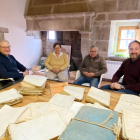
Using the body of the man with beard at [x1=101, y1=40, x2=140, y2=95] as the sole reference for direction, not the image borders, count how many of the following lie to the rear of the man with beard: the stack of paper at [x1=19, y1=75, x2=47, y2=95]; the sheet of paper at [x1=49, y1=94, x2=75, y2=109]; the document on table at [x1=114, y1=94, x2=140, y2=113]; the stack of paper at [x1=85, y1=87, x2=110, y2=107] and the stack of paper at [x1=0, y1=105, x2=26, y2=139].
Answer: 0

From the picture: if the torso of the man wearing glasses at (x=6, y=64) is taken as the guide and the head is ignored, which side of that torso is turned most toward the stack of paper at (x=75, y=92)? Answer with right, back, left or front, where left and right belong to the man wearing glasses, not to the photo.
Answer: front

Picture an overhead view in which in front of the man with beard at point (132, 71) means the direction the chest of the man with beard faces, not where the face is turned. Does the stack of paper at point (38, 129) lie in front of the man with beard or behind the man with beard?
in front

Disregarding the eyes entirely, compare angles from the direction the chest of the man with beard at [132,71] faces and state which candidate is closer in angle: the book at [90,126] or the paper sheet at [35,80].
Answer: the paper sheet

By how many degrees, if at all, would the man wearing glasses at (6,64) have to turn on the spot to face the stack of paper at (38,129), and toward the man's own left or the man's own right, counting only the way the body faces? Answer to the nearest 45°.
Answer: approximately 45° to the man's own right

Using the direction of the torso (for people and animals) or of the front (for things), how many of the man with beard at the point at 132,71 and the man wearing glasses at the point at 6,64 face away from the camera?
0

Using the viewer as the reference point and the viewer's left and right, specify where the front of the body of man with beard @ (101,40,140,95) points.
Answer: facing the viewer and to the left of the viewer
